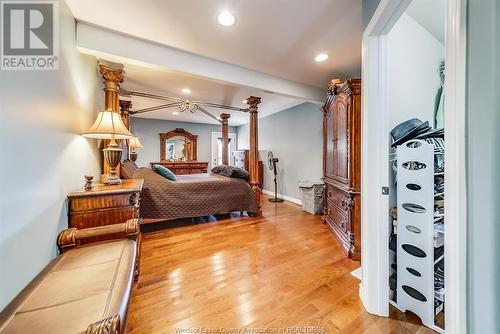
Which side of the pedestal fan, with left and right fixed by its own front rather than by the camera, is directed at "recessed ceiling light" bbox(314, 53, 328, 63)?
left

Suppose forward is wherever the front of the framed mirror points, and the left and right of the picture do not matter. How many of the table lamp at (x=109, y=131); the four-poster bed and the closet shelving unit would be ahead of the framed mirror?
3

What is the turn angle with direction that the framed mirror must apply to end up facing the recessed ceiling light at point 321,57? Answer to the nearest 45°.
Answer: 0° — it already faces it

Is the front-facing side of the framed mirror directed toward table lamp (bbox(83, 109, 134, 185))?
yes

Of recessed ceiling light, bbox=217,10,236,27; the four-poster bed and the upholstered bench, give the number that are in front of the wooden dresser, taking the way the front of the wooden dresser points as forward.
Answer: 3

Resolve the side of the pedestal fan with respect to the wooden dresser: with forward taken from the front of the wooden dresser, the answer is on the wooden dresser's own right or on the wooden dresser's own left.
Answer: on the wooden dresser's own left

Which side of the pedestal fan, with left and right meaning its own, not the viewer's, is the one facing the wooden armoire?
left

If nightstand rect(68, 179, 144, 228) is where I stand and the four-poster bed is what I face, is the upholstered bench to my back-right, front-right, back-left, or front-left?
back-right

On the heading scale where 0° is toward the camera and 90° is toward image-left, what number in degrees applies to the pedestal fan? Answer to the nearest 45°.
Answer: approximately 90°
